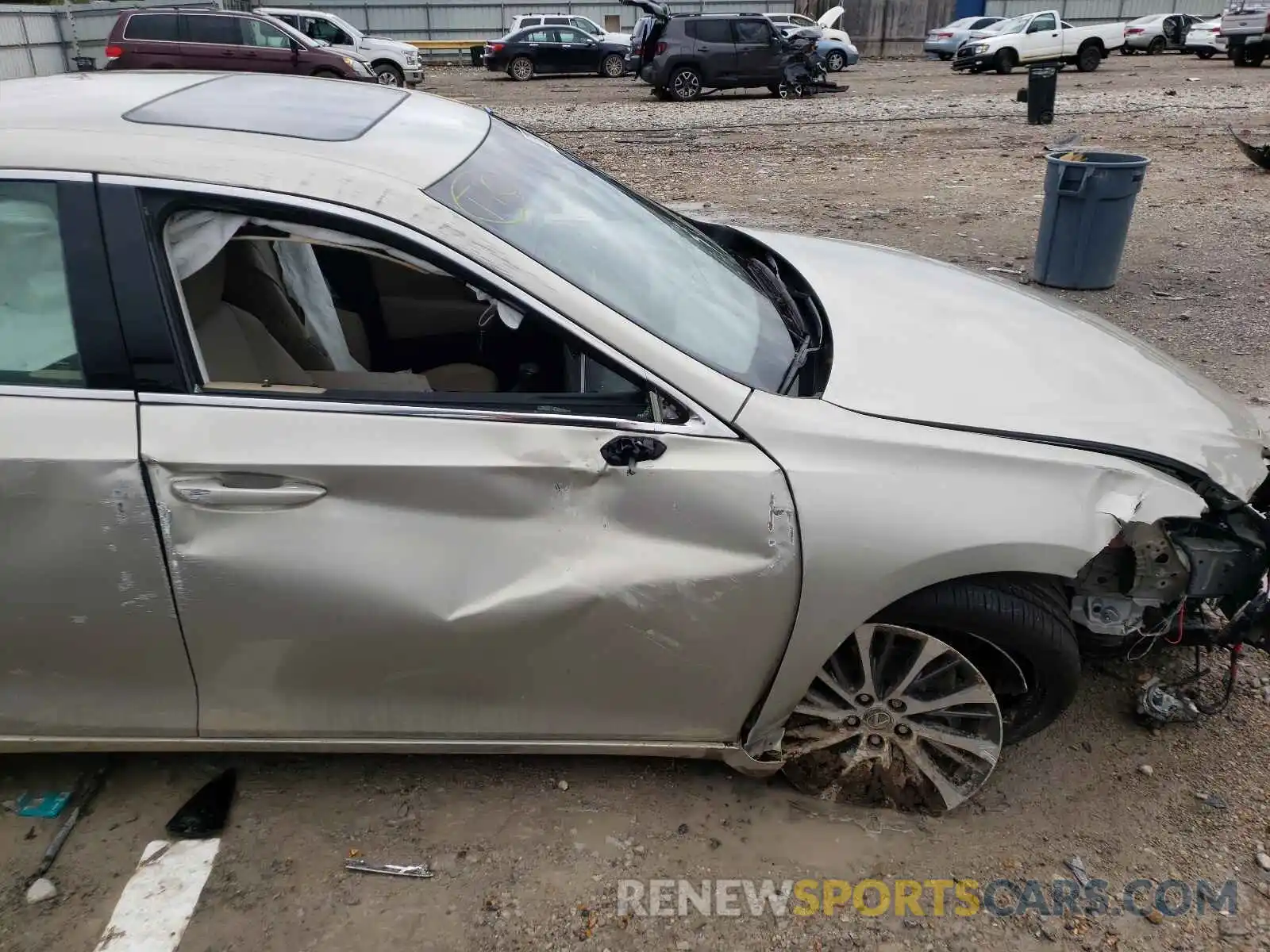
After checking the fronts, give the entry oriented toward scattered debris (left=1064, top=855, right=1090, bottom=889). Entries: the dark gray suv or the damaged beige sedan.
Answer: the damaged beige sedan

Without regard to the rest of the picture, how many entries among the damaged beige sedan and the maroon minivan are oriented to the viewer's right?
2

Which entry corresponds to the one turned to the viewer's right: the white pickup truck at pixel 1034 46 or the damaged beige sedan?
the damaged beige sedan

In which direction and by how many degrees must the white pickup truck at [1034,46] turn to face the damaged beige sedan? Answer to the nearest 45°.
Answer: approximately 45° to its left

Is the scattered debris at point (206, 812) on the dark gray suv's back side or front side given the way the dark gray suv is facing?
on the back side

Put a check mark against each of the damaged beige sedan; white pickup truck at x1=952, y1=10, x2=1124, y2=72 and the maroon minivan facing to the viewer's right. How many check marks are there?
2

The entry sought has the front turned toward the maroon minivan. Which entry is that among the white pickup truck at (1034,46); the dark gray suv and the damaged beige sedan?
the white pickup truck

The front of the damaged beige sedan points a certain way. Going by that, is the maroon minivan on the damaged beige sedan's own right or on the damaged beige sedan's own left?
on the damaged beige sedan's own left

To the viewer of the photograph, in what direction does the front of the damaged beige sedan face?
facing to the right of the viewer

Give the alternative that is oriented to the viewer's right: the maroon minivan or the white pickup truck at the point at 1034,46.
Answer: the maroon minivan

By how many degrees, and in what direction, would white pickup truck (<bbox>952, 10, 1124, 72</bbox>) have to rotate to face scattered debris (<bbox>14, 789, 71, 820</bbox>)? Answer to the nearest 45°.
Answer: approximately 45° to its left

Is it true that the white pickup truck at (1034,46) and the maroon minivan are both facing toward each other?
yes

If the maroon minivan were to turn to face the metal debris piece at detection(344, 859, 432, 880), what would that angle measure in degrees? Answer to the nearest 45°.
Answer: approximately 90° to its right

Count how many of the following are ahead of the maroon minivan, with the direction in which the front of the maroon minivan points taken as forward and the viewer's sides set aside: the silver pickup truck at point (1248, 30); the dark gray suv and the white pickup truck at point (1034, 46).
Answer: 3

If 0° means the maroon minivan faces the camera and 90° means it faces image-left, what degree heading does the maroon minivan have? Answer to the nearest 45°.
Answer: approximately 270°

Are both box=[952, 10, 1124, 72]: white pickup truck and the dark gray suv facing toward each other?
yes

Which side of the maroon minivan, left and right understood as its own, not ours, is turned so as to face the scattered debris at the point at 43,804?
right
